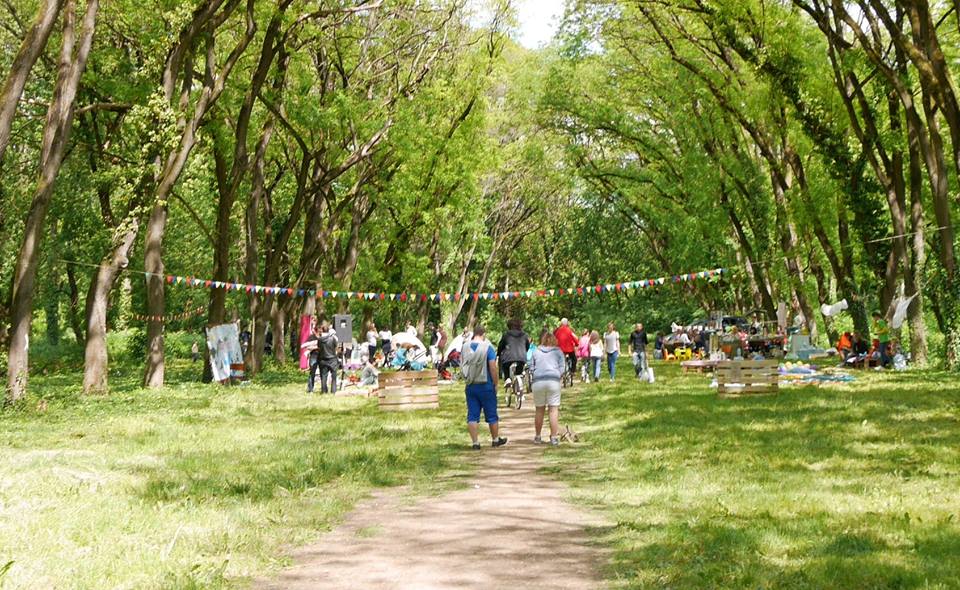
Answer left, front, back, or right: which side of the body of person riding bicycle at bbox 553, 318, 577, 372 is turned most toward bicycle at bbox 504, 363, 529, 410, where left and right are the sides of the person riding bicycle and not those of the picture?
back

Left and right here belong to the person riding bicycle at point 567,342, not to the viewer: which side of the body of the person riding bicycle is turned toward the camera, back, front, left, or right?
back

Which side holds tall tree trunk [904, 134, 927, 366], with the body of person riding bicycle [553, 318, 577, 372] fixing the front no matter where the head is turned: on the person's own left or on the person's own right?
on the person's own right

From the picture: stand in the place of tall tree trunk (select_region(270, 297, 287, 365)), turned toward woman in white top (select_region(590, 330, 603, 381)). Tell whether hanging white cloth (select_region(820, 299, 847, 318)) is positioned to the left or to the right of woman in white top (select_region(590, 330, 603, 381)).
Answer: left

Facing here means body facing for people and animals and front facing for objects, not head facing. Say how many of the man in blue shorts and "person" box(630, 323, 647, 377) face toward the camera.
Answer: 1

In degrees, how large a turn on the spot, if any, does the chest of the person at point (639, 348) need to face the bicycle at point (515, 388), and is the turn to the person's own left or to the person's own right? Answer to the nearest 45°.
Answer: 0° — they already face it

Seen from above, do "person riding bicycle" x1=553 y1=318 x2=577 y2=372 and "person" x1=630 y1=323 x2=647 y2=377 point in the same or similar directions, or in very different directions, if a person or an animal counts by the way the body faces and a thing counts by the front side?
very different directions

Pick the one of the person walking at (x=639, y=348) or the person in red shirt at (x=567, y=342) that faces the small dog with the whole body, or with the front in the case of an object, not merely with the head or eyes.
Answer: the person walking at (x=639, y=348)

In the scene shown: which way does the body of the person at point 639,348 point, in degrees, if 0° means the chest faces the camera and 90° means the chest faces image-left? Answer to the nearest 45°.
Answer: approximately 0°

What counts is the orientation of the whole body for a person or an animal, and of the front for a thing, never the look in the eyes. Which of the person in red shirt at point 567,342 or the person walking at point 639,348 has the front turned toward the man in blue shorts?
the person walking at point 639,348

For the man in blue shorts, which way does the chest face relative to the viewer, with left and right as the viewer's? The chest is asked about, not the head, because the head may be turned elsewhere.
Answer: facing away from the viewer and to the right of the viewer

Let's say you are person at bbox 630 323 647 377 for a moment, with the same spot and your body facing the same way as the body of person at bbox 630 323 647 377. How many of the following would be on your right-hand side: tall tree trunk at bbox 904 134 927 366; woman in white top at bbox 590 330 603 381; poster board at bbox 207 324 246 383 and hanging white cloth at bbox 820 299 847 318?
2
